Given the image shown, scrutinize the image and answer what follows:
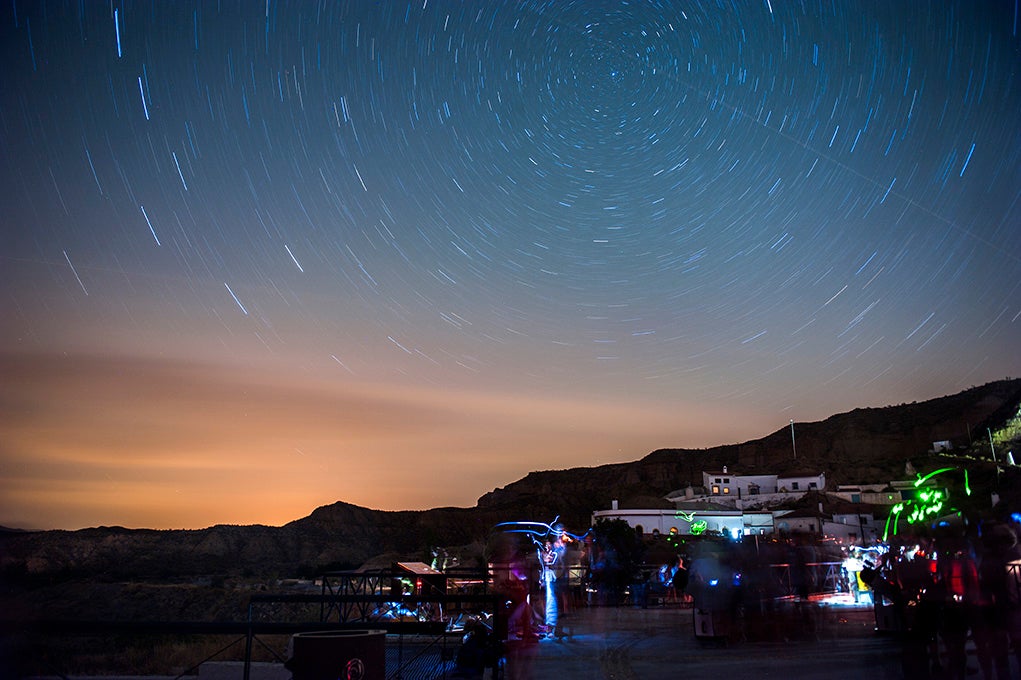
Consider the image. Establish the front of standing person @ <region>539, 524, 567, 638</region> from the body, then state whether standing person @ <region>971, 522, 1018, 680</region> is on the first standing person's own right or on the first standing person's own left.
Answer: on the first standing person's own left

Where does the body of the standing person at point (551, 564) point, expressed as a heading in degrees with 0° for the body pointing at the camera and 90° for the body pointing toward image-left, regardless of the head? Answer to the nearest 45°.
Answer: approximately 45°
